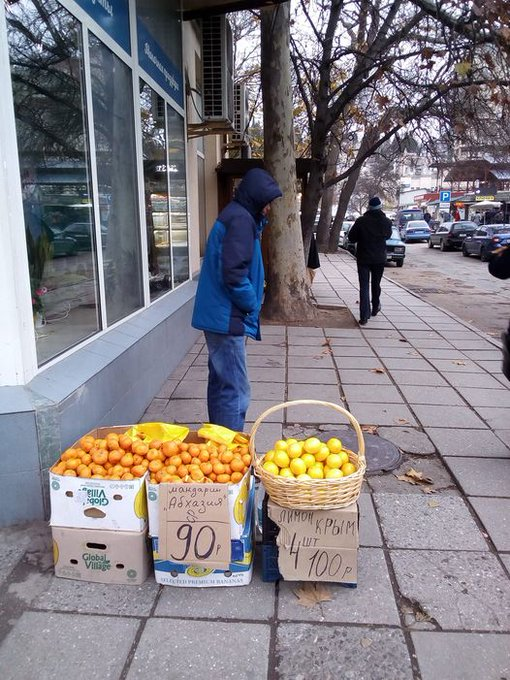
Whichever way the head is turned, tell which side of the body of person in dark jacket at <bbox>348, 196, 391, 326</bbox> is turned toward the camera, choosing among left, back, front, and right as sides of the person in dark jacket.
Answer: back

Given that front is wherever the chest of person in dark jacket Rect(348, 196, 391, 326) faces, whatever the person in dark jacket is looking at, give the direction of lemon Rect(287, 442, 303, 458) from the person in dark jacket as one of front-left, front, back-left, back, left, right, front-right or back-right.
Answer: back

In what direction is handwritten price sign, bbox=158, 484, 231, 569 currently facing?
toward the camera

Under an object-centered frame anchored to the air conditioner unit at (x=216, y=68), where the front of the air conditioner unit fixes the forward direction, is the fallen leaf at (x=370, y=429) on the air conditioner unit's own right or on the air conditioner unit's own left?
on the air conditioner unit's own right

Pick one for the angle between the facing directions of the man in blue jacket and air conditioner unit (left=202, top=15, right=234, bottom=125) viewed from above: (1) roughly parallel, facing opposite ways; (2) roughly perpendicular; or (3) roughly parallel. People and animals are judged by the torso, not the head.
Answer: roughly parallel

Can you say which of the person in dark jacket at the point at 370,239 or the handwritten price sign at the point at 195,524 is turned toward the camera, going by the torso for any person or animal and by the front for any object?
the handwritten price sign

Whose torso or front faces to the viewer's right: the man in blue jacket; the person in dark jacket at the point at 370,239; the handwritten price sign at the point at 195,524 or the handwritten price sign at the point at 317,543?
the man in blue jacket

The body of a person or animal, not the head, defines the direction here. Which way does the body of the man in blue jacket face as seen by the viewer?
to the viewer's right

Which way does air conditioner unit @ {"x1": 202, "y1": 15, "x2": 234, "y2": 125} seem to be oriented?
to the viewer's right

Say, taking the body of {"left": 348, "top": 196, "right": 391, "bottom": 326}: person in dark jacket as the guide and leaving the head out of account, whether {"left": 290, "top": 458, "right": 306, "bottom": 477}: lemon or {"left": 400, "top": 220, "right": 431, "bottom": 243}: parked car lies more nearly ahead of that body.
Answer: the parked car
